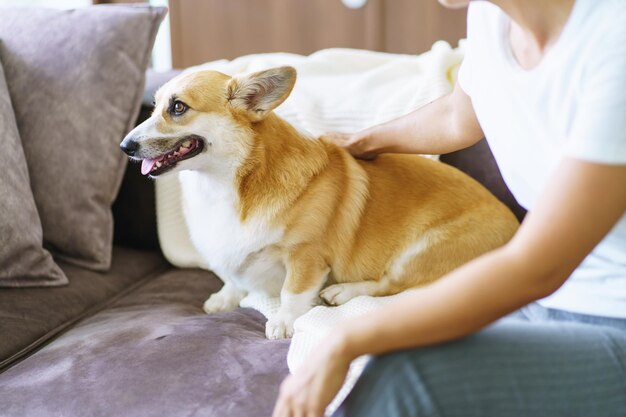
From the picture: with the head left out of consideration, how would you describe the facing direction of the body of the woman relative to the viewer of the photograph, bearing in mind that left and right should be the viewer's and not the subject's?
facing the viewer and to the left of the viewer

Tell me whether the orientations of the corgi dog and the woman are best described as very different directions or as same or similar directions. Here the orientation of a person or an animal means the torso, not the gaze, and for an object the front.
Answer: same or similar directions

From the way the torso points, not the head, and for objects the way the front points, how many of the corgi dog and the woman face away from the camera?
0
